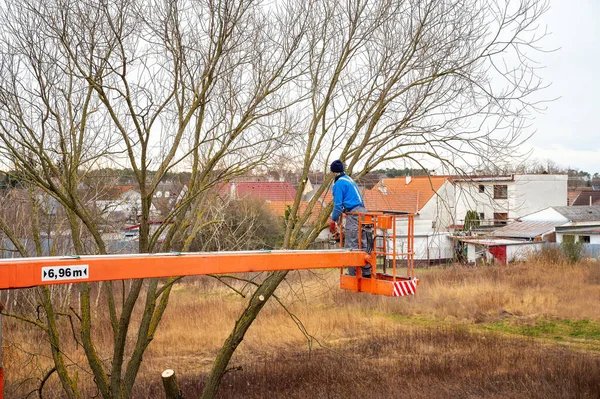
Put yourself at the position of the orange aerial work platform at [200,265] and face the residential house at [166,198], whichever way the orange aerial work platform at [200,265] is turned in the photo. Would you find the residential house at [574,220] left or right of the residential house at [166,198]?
right

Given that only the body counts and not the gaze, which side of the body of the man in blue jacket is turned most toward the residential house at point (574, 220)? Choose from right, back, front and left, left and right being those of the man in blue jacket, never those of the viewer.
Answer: right

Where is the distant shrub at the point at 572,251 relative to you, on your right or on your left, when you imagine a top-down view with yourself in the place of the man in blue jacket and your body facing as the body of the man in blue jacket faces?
on your right

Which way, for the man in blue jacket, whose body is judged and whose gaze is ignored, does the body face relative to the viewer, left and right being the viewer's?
facing away from the viewer and to the left of the viewer

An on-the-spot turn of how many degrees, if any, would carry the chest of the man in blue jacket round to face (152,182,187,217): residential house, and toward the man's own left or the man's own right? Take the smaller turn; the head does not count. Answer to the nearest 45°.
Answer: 0° — they already face it
